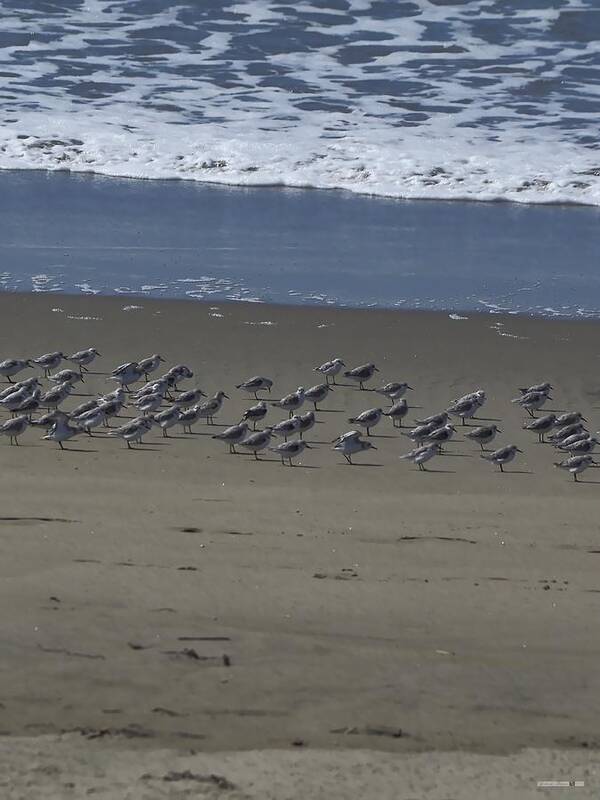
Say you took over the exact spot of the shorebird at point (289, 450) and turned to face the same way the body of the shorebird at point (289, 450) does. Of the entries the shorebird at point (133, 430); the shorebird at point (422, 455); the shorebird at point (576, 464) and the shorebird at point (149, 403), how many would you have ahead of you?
2
